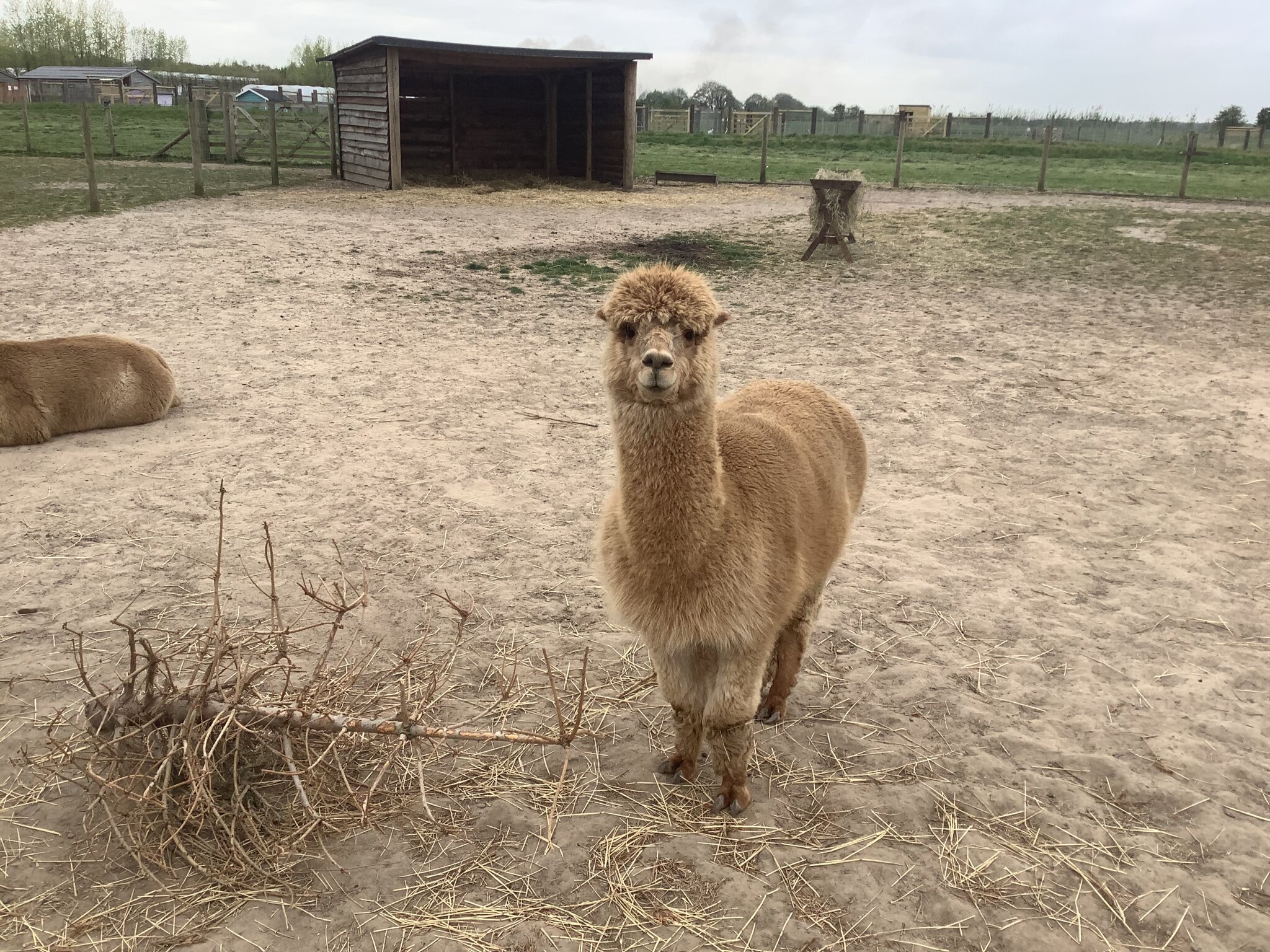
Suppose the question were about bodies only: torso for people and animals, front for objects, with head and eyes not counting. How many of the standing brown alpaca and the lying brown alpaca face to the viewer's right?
0

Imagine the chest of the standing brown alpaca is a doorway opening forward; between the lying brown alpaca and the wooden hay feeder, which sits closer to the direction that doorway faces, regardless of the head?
the lying brown alpaca

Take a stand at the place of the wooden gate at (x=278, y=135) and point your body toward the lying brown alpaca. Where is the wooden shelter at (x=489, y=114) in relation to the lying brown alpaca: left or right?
left

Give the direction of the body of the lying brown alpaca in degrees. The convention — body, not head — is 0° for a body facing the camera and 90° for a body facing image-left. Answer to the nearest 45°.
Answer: approximately 90°

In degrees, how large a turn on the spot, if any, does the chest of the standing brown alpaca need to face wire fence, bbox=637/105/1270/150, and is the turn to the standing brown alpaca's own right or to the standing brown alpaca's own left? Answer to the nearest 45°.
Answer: approximately 135° to the standing brown alpaca's own right

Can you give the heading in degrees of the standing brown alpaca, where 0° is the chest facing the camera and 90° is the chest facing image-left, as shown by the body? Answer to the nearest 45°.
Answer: approximately 45°

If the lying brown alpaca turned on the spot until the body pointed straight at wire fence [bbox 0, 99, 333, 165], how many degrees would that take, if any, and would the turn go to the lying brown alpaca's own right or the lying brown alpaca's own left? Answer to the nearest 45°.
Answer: approximately 90° to the lying brown alpaca's own right

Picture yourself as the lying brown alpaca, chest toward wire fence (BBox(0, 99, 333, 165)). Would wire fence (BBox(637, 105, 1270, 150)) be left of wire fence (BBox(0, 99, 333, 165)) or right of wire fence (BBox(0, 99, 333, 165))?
right

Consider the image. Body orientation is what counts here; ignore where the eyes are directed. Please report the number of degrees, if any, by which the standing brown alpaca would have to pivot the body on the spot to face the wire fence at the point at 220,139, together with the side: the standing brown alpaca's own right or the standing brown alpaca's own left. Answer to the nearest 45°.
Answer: approximately 90° to the standing brown alpaca's own right

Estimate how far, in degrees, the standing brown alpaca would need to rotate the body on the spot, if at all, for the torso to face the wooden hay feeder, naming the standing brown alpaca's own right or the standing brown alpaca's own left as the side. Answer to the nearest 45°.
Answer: approximately 135° to the standing brown alpaca's own right
